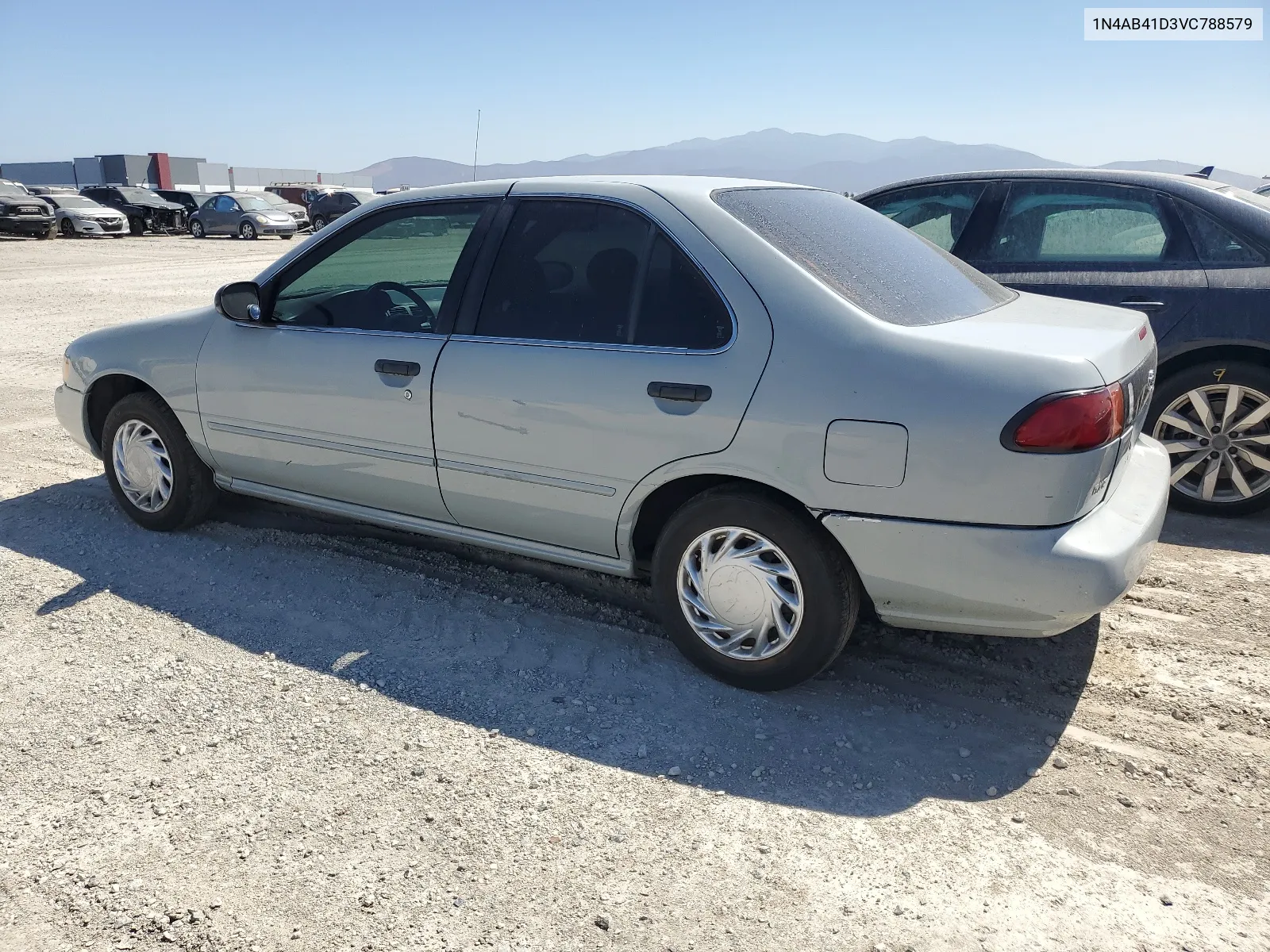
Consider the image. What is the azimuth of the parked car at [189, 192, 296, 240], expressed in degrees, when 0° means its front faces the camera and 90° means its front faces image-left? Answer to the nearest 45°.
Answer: approximately 315°

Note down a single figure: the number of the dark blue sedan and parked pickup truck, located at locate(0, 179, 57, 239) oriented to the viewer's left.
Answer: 1

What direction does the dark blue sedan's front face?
to the viewer's left

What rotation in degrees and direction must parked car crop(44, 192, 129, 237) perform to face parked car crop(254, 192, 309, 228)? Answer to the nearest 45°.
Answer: approximately 45° to its left

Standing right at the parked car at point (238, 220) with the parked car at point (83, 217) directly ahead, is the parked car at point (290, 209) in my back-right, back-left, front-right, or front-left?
back-right

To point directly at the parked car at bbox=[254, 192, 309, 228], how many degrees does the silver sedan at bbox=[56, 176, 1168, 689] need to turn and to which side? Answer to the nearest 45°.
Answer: approximately 45° to its right

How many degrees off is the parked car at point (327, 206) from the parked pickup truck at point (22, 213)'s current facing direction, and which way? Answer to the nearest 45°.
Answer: approximately 45° to its left

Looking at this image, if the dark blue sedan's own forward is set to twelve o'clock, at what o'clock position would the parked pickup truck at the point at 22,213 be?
The parked pickup truck is roughly at 1 o'clock from the dark blue sedan.
